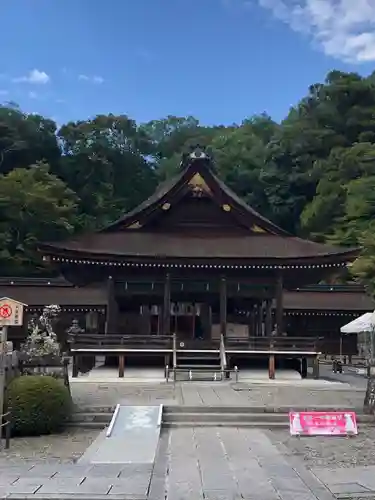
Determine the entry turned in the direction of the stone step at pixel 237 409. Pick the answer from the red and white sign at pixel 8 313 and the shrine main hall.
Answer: the shrine main hall

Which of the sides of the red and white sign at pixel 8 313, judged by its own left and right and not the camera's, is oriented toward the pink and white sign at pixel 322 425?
left

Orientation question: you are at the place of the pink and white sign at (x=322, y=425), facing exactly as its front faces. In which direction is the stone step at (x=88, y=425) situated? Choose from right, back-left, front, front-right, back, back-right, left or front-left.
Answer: right

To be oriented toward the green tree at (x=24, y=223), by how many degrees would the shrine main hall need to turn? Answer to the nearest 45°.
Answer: approximately 135° to its right

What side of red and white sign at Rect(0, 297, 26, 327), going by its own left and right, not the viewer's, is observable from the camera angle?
front

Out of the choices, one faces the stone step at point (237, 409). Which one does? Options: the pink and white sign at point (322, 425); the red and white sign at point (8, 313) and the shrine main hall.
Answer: the shrine main hall

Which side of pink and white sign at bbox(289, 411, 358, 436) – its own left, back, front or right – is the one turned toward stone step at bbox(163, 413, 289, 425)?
right

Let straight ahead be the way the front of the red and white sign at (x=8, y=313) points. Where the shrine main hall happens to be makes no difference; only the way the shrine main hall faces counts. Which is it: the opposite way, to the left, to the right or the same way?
the same way

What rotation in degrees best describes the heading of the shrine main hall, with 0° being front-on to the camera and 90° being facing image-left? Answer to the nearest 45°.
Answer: approximately 0°

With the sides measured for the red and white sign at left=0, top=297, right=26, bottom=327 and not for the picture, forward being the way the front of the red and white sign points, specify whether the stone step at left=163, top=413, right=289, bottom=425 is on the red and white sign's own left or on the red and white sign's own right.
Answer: on the red and white sign's own left

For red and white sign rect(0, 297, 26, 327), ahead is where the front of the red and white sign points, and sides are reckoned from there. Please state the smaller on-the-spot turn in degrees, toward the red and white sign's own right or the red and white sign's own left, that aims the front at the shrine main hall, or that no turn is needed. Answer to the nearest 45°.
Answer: approximately 135° to the red and white sign's own left

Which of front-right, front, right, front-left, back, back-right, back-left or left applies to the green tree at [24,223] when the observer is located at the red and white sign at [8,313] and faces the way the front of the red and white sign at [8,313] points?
back

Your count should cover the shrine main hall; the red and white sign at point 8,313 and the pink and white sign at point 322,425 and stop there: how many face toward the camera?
3

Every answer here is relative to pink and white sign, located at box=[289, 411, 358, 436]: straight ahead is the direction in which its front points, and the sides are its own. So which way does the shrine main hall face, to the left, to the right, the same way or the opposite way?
the same way

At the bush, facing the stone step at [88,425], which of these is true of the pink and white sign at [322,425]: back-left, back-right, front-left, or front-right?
front-right

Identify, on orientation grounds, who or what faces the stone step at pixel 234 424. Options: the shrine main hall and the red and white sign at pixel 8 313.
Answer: the shrine main hall

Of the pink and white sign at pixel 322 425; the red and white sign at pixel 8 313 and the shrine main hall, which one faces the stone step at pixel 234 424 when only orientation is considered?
the shrine main hall

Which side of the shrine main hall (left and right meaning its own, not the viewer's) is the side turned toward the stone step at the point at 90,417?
front

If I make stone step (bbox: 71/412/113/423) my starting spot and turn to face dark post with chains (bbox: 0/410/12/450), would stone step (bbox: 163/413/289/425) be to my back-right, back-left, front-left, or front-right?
back-left
